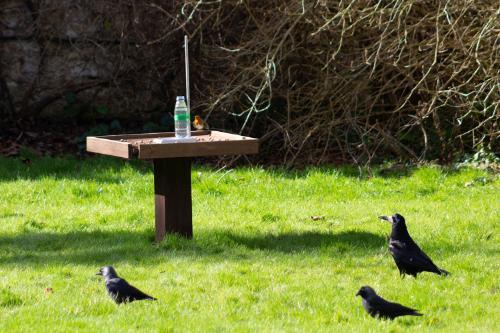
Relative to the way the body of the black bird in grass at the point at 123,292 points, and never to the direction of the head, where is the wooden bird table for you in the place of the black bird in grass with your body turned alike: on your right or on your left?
on your right

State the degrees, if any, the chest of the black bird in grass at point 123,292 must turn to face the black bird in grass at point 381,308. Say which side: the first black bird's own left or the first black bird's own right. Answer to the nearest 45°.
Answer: approximately 180°

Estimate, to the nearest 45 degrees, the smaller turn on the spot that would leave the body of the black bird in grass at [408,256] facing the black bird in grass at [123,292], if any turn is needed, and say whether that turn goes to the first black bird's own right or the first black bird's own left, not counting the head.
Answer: approximately 45° to the first black bird's own left

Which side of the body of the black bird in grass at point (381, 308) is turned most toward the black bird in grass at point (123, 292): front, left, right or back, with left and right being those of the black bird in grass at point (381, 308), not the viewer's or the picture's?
front

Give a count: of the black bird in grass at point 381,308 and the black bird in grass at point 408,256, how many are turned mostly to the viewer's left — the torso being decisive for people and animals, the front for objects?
2

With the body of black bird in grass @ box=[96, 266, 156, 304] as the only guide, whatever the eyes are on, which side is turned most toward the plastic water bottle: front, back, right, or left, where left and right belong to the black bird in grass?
right

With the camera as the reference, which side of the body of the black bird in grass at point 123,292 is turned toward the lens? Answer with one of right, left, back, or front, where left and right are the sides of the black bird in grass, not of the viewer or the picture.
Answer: left

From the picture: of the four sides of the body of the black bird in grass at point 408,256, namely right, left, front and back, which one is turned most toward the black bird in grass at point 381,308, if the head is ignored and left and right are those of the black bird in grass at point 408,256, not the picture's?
left

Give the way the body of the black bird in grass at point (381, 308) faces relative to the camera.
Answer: to the viewer's left

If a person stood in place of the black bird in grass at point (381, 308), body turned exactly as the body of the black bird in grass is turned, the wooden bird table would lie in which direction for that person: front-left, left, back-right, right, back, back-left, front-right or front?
front-right

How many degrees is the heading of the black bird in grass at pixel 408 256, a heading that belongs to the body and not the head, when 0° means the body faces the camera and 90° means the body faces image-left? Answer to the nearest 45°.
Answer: approximately 90°
